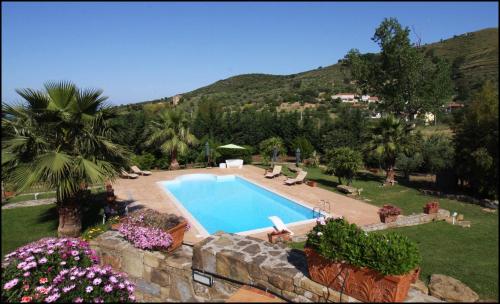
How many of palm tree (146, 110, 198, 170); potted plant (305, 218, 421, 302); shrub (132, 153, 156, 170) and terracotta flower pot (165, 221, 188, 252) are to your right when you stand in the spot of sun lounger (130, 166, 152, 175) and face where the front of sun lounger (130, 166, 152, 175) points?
2

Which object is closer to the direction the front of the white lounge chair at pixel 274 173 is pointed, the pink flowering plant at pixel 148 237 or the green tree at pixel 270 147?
the pink flowering plant

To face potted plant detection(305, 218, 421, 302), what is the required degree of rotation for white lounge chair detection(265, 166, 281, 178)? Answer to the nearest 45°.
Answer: approximately 45° to its left

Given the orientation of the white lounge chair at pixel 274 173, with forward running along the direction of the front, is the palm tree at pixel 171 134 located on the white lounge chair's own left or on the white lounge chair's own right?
on the white lounge chair's own right

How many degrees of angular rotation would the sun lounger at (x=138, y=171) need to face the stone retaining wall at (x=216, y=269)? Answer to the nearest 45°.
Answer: approximately 90° to its right

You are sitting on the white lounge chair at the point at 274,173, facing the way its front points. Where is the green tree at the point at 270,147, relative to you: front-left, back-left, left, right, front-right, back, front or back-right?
back-right

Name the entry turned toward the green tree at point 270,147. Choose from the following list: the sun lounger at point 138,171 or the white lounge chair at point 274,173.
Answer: the sun lounger

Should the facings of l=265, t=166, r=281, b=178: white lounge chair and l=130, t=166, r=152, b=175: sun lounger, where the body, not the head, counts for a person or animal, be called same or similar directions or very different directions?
very different directions

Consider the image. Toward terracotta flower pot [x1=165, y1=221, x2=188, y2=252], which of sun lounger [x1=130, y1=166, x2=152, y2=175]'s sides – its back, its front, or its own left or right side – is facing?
right

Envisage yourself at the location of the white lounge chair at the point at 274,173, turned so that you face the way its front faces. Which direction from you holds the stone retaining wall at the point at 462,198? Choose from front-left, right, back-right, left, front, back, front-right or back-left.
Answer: left

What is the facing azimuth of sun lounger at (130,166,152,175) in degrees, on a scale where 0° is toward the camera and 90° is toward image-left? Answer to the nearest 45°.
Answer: approximately 270°

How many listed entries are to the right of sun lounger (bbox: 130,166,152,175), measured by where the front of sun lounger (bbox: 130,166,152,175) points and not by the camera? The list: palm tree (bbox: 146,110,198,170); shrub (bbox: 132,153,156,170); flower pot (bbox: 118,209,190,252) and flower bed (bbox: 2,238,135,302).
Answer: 2

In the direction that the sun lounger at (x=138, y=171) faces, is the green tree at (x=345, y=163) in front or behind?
in front

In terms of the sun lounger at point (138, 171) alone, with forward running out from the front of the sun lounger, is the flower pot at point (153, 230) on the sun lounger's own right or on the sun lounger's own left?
on the sun lounger's own right

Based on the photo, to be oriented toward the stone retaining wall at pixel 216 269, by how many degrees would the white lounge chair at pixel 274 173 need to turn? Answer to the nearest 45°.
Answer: approximately 45° to its left

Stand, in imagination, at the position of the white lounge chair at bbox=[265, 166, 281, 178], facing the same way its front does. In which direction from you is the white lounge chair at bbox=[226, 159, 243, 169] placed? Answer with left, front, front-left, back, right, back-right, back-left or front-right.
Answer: right

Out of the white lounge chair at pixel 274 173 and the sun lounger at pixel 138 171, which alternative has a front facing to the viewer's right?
the sun lounger
